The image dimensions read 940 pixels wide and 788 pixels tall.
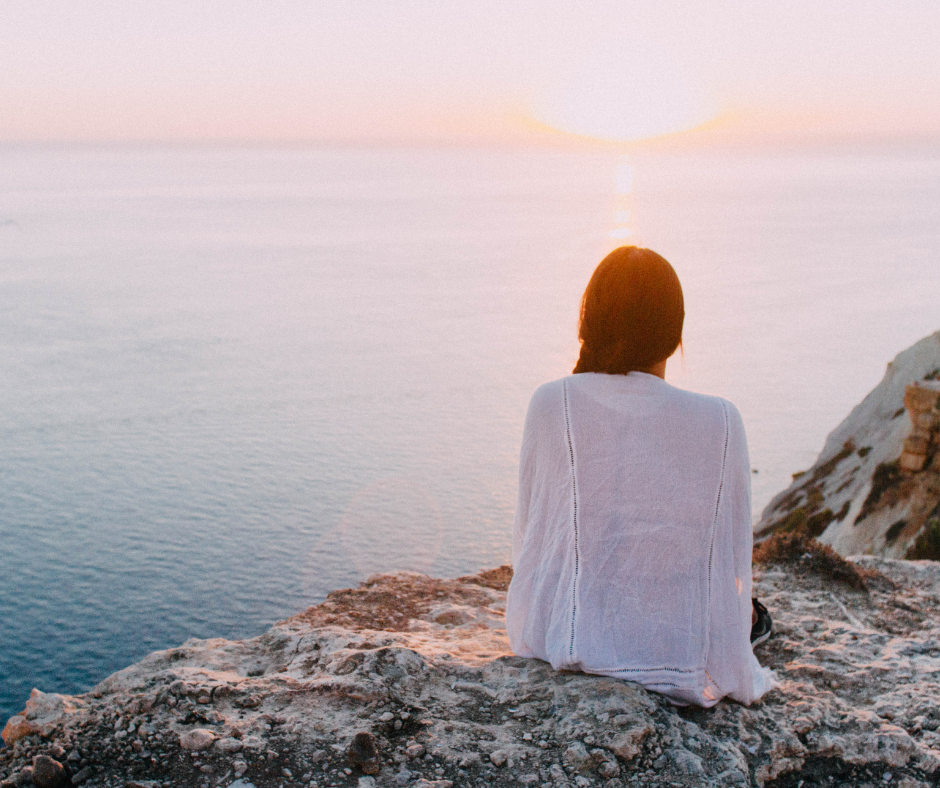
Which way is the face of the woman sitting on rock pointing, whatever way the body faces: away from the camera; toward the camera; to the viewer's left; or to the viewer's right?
away from the camera

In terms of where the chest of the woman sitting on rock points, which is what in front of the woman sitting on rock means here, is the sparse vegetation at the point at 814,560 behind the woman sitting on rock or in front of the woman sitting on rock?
in front

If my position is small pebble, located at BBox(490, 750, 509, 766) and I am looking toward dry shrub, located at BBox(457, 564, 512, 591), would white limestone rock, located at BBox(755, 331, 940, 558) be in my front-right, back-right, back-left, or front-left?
front-right

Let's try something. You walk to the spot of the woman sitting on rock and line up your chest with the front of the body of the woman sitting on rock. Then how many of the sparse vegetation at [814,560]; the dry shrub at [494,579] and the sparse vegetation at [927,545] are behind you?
0

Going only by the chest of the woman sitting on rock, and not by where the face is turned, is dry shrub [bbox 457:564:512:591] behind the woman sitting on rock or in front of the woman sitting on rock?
in front

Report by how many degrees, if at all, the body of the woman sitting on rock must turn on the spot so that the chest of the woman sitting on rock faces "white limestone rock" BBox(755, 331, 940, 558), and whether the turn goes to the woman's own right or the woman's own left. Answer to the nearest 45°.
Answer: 0° — they already face it

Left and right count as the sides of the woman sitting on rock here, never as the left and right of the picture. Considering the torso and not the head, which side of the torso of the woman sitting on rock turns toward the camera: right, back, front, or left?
back
